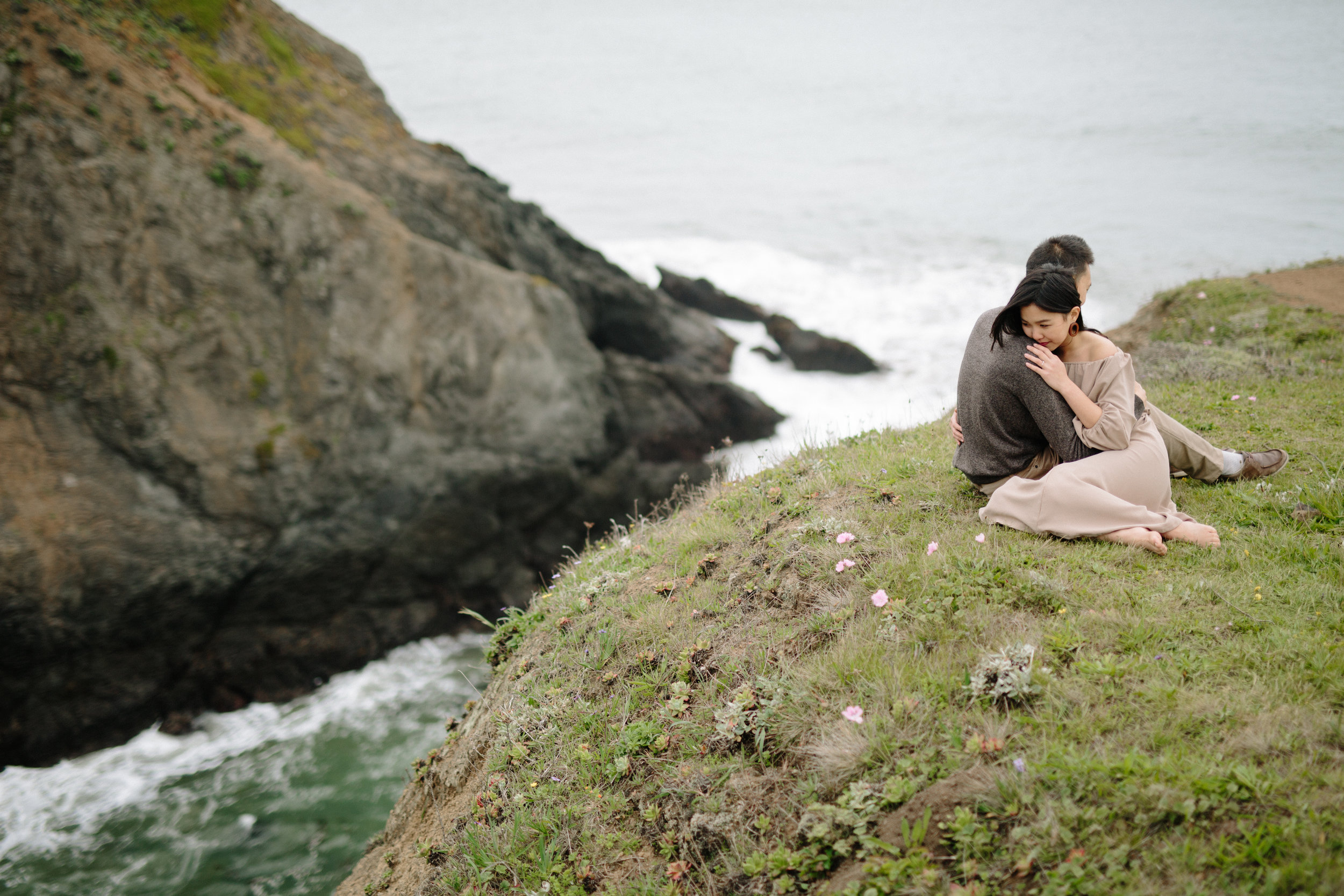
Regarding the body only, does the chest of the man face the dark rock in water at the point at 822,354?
no

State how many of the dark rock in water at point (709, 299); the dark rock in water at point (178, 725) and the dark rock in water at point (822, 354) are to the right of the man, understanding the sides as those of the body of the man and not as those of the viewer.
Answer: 0

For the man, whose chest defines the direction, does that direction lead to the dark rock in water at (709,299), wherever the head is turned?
no

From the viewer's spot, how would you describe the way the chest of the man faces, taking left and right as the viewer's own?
facing away from the viewer and to the right of the viewer

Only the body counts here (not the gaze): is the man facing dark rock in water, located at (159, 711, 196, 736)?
no

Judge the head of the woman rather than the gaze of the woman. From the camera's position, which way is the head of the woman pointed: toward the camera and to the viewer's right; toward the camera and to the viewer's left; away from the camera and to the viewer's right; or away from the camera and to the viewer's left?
toward the camera and to the viewer's left
